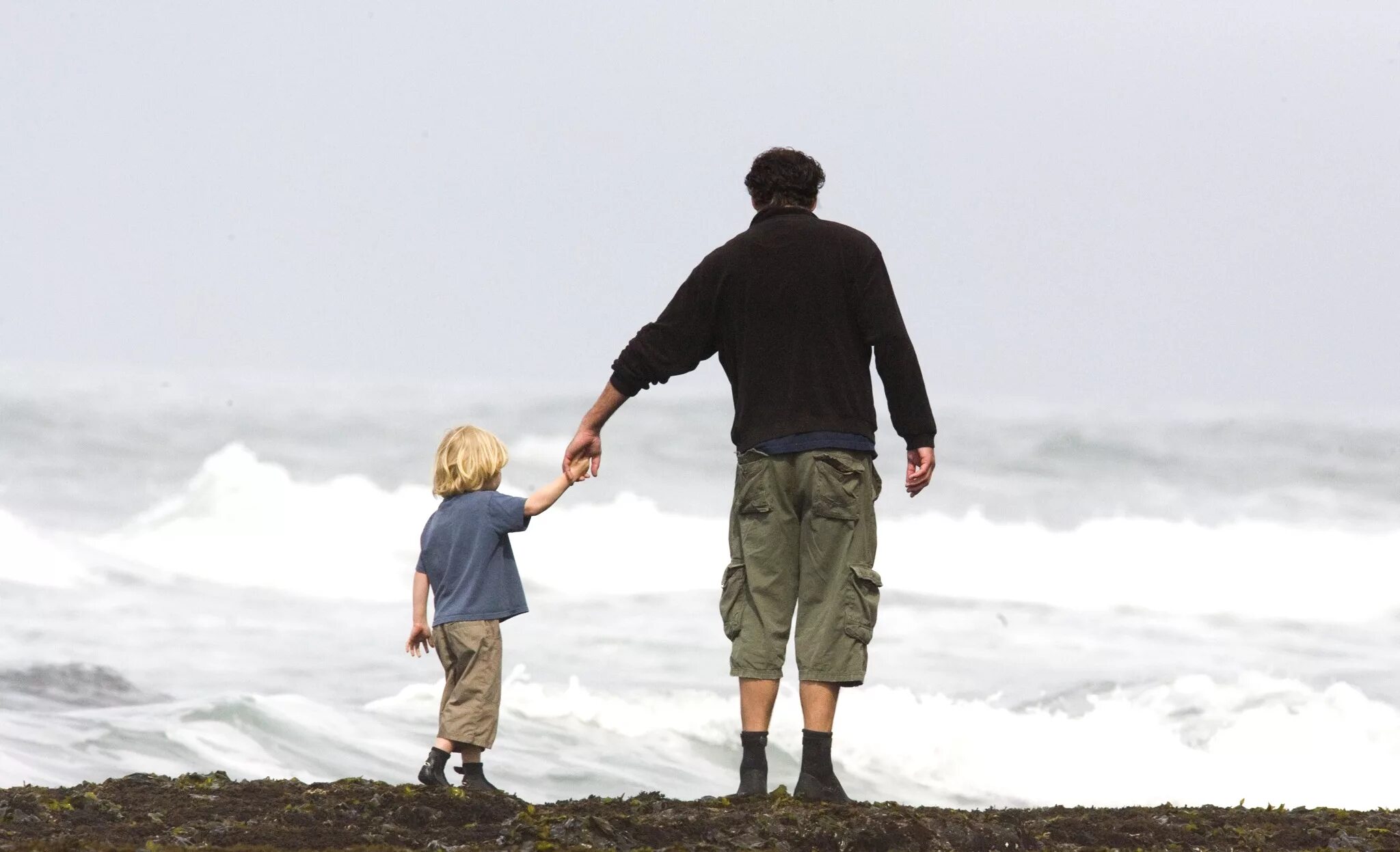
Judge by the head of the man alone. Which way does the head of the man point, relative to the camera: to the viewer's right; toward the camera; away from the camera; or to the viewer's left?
away from the camera

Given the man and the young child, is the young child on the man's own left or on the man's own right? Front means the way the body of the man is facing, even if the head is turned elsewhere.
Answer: on the man's own left

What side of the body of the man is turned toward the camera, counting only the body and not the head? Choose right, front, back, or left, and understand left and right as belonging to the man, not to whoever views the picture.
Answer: back
